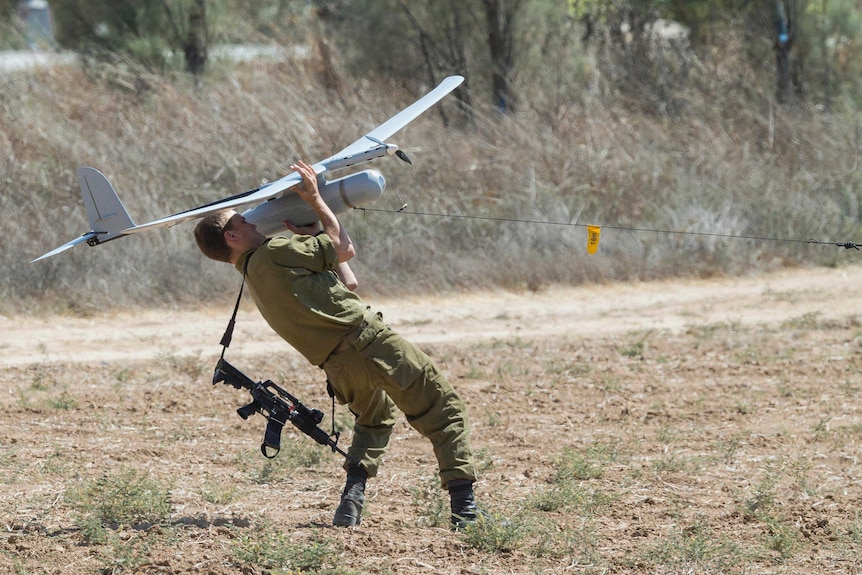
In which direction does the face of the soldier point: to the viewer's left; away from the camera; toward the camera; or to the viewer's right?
to the viewer's right

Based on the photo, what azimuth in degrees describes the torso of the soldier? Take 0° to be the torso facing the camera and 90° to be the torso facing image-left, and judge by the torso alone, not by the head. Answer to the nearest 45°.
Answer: approximately 270°

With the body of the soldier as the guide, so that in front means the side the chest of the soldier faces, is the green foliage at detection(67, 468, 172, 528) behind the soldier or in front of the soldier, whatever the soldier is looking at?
behind

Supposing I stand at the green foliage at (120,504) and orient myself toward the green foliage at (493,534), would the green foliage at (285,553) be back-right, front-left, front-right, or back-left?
front-right
